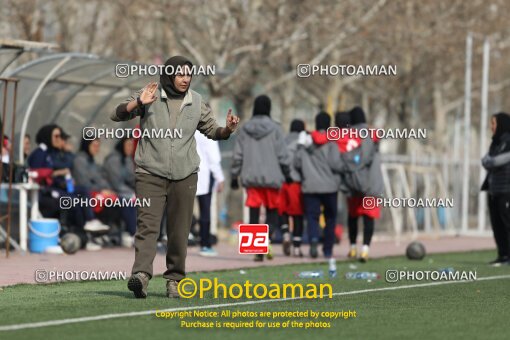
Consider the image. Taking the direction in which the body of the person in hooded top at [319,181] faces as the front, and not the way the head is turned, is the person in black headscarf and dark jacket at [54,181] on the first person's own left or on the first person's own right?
on the first person's own left

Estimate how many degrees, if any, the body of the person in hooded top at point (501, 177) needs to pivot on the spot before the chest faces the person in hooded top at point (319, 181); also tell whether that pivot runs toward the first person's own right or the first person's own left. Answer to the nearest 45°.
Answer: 0° — they already face them

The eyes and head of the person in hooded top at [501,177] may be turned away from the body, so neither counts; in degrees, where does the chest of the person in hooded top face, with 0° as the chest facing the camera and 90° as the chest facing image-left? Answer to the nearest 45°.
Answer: approximately 90°

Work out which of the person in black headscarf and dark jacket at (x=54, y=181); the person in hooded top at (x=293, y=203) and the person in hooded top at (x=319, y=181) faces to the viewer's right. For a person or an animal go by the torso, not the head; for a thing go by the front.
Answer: the person in black headscarf and dark jacket at (x=54, y=181)

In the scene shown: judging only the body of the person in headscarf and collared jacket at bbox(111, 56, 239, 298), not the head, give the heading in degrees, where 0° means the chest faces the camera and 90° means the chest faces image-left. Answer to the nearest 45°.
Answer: approximately 0°

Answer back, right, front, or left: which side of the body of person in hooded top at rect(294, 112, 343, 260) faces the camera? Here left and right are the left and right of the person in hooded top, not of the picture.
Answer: back

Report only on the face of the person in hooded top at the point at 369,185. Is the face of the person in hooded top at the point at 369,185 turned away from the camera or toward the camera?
away from the camera

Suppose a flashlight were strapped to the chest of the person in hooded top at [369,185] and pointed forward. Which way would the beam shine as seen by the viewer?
away from the camera

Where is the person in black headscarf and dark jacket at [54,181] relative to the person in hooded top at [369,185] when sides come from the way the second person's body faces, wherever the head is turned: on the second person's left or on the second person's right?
on the second person's left

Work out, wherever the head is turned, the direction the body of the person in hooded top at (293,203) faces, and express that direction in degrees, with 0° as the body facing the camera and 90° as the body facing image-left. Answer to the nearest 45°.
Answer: approximately 180°
